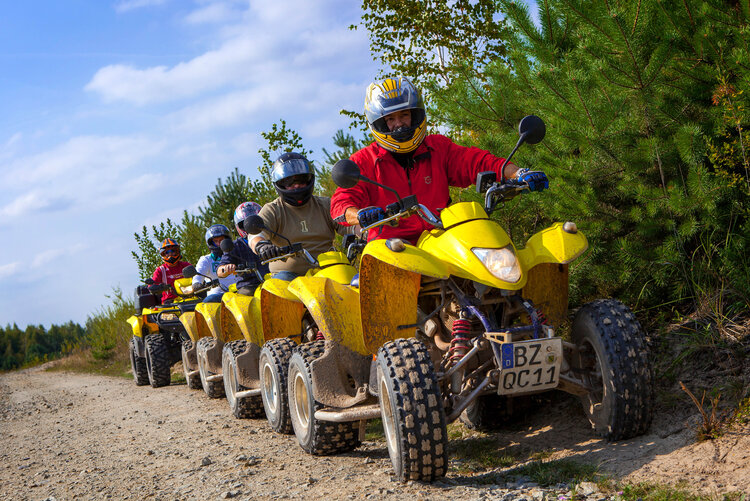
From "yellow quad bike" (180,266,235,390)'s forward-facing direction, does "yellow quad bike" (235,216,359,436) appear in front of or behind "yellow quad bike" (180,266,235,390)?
in front

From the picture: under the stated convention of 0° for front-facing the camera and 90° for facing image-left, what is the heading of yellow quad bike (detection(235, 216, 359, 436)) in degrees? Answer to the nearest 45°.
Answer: approximately 315°

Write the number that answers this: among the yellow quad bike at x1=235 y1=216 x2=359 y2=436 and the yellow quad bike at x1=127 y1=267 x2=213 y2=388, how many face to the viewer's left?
0

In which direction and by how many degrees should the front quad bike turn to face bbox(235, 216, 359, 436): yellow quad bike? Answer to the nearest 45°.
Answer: approximately 180°

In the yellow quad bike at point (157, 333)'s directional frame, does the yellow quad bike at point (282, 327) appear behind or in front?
in front

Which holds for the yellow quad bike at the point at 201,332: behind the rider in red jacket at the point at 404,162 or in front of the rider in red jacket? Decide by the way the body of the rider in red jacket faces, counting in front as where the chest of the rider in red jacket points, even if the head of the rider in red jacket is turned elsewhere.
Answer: behind

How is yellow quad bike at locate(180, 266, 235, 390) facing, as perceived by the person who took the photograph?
facing the viewer and to the right of the viewer

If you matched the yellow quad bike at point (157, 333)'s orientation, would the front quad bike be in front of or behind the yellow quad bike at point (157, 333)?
in front

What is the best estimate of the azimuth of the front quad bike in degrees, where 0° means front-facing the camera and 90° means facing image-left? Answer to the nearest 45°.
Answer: approximately 315°

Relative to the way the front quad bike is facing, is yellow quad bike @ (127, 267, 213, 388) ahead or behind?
behind
